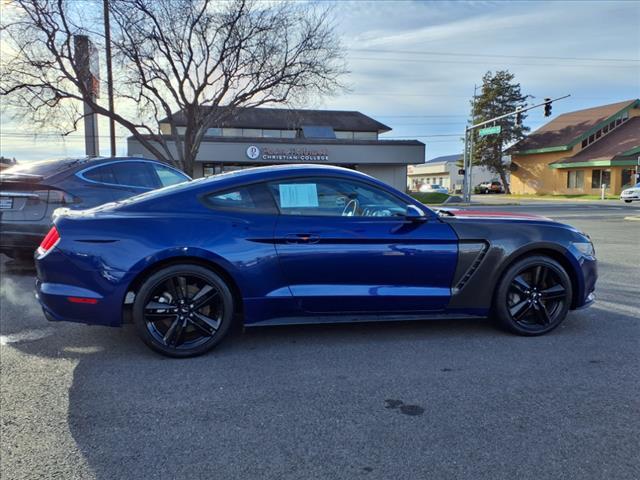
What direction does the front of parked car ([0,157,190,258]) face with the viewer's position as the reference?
facing away from the viewer and to the right of the viewer

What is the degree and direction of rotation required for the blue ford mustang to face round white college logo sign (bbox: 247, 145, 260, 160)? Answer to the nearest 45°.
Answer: approximately 90° to its left

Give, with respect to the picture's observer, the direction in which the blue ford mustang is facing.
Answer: facing to the right of the viewer

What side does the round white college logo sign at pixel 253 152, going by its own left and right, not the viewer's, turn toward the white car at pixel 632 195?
left

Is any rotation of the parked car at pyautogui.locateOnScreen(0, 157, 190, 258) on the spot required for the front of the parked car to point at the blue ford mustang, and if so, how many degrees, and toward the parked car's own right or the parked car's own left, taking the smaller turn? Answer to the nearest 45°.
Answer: approximately 90° to the parked car's own right

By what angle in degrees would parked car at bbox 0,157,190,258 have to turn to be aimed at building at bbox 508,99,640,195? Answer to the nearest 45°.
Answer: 0° — it already faces it

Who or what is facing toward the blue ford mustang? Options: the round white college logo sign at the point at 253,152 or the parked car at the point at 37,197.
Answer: the round white college logo sign

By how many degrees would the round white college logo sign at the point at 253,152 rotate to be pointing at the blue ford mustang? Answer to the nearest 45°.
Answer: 0° — it already faces it

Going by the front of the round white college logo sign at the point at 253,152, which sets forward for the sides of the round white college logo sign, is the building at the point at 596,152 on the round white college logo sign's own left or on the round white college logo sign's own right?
on the round white college logo sign's own left

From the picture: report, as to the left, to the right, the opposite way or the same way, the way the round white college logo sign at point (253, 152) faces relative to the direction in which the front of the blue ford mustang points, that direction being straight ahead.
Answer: to the right

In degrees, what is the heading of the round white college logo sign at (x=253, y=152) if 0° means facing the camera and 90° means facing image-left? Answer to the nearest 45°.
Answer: approximately 0°
